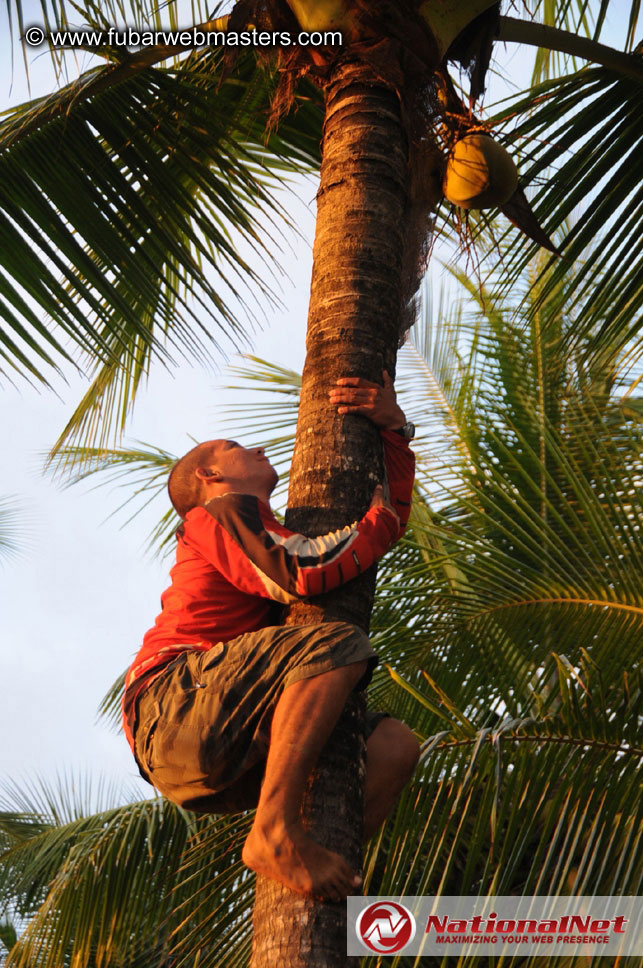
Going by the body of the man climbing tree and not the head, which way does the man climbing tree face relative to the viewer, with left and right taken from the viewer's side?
facing to the right of the viewer
